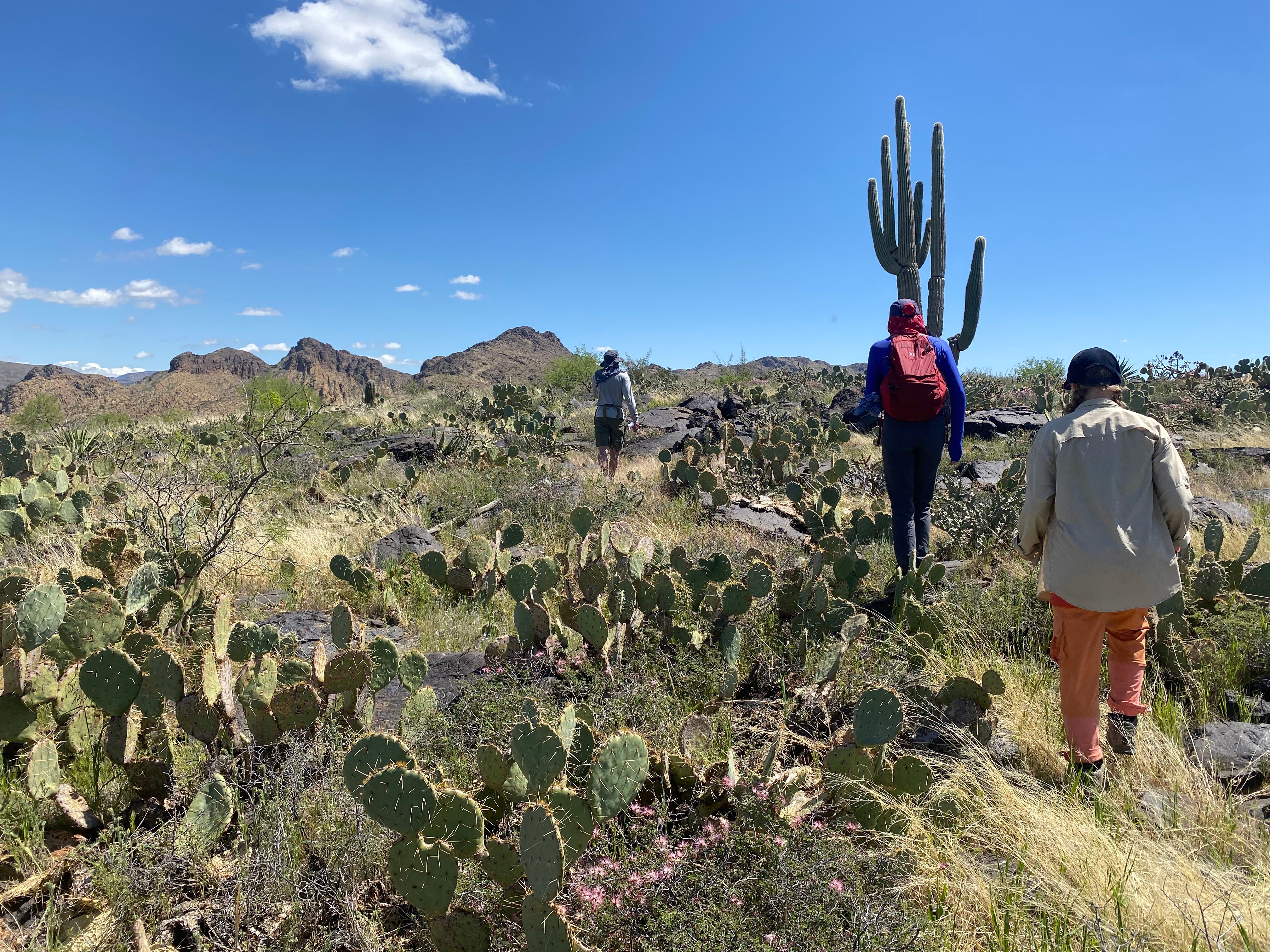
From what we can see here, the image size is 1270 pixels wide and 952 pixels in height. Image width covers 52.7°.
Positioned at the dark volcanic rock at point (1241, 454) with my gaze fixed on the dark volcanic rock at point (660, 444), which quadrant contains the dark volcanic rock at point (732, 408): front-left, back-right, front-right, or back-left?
front-right

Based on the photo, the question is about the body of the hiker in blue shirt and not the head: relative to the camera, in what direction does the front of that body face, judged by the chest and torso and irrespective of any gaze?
away from the camera

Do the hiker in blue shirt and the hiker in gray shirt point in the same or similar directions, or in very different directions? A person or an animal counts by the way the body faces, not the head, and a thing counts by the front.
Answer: same or similar directions

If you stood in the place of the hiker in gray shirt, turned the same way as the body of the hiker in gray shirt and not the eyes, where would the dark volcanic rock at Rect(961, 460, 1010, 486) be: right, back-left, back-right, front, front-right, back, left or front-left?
right

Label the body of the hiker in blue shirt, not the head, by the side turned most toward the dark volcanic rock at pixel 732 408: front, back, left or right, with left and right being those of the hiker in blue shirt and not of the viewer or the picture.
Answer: front

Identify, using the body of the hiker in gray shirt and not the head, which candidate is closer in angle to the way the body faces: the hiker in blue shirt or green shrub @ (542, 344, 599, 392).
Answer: the green shrub

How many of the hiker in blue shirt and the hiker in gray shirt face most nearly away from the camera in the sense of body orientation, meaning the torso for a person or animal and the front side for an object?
2

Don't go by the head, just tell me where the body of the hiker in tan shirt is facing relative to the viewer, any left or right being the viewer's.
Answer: facing away from the viewer

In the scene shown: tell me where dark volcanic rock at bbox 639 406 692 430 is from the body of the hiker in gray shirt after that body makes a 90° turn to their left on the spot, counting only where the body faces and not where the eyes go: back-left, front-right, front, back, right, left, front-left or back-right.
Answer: right

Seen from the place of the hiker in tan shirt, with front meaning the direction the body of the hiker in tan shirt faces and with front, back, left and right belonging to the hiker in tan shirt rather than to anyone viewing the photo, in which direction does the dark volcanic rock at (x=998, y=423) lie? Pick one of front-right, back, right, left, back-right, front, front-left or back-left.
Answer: front

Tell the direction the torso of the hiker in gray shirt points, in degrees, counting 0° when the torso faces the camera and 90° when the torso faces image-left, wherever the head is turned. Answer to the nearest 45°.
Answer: approximately 180°

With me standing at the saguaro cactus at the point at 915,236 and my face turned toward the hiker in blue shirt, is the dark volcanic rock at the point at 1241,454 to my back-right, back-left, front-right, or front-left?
front-left

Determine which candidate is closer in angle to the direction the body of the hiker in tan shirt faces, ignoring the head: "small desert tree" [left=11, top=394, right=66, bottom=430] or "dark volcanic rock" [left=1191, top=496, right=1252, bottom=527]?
the dark volcanic rock
